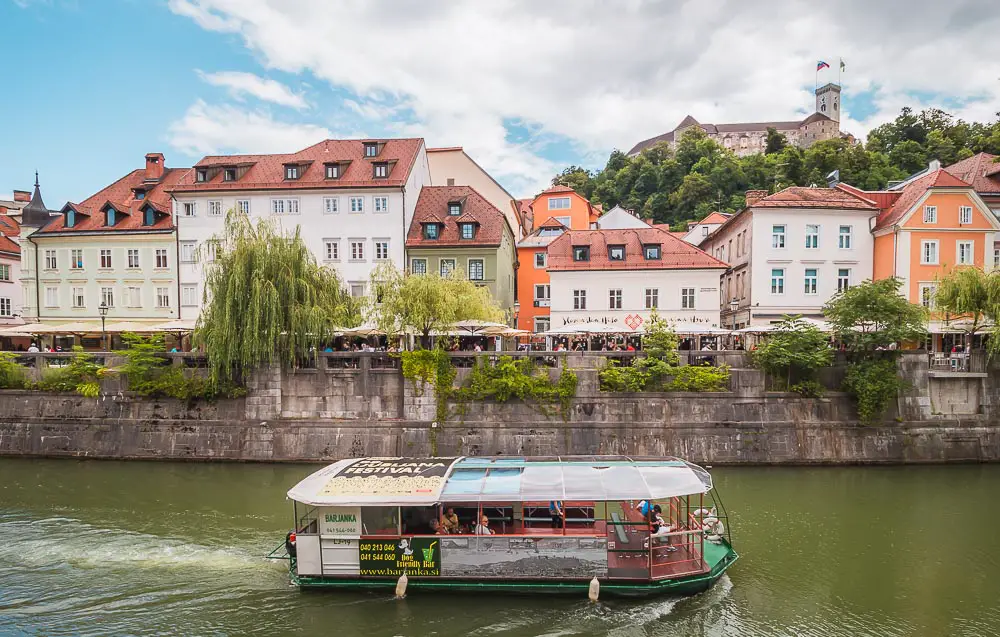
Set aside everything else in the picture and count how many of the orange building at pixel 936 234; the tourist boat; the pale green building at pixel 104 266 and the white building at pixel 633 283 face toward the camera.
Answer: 3

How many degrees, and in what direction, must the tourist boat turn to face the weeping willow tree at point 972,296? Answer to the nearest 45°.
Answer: approximately 45° to its left

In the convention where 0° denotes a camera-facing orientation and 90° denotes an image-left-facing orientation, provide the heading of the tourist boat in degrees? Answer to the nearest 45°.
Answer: approximately 270°

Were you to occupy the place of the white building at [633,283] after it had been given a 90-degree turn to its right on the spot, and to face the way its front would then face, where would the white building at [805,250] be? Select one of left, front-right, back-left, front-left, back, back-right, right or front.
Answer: back

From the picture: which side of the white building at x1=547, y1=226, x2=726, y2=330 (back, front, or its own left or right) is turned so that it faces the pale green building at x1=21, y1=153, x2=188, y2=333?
right

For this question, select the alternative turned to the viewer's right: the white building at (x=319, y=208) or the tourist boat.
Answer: the tourist boat

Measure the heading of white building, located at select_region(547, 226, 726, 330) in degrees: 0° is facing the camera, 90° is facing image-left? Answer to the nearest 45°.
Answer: approximately 0°
